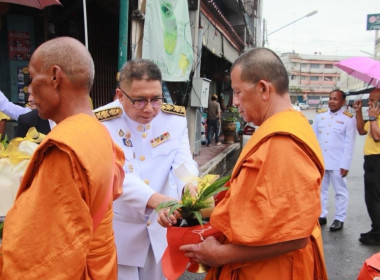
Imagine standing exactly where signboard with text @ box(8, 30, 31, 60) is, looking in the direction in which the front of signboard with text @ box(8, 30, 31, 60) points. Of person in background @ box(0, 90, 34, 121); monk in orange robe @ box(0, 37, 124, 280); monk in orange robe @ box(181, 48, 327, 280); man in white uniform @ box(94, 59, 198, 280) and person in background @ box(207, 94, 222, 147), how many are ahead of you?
4

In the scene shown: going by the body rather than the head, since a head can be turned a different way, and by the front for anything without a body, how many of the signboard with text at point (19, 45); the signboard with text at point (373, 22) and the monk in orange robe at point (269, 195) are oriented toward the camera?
2

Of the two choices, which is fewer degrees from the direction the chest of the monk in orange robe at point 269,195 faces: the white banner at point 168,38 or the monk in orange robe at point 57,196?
the monk in orange robe

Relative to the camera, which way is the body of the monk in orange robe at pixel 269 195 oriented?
to the viewer's left

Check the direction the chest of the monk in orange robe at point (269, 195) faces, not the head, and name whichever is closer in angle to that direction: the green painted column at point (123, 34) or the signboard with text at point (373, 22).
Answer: the green painted column

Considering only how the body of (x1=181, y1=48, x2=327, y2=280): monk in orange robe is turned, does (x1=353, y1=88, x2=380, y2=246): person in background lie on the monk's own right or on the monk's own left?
on the monk's own right
